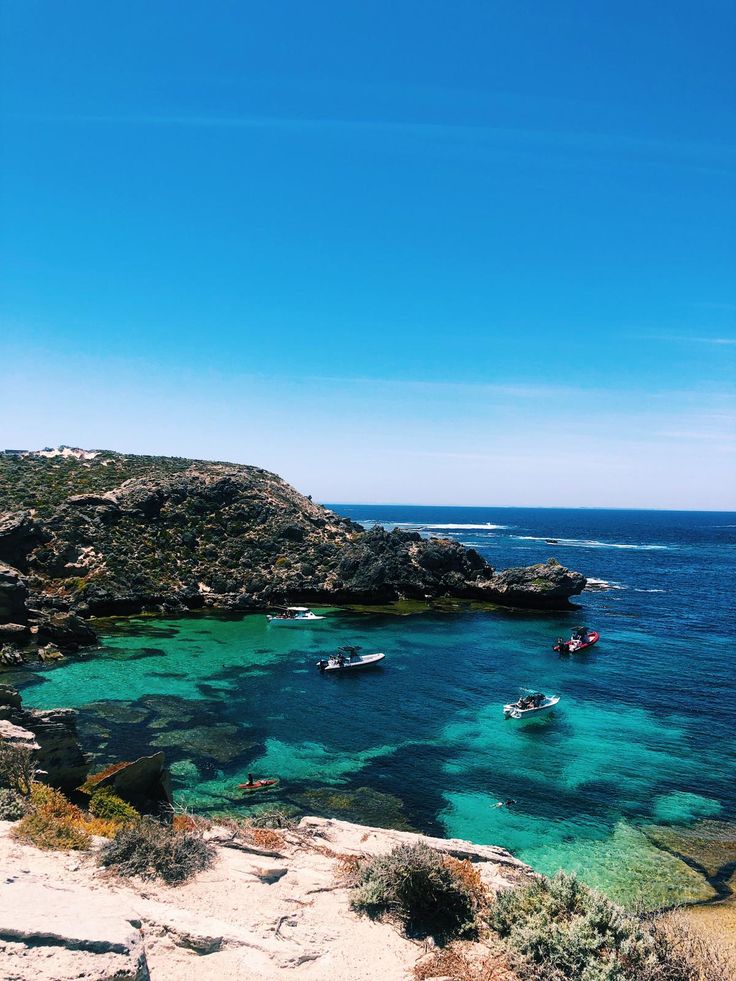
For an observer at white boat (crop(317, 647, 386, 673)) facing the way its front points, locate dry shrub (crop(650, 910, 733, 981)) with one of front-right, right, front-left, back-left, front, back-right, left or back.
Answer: right

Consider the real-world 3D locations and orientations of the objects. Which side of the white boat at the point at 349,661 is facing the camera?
right

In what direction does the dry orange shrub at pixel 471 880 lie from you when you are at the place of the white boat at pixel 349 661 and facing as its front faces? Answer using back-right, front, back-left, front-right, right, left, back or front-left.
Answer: right

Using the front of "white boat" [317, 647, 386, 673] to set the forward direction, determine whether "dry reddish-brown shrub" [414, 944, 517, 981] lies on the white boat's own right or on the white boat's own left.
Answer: on the white boat's own right

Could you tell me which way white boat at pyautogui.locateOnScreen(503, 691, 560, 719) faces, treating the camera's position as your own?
facing away from the viewer and to the right of the viewer

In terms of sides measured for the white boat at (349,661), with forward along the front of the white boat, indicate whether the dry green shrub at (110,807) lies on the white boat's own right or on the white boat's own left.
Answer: on the white boat's own right

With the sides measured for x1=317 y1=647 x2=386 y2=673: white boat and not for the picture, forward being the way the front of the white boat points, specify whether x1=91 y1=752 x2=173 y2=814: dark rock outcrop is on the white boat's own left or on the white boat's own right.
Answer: on the white boat's own right

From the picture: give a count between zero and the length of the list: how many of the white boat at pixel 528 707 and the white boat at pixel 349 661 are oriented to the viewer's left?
0

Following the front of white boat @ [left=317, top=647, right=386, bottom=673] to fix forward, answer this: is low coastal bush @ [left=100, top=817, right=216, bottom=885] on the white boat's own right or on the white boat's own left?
on the white boat's own right

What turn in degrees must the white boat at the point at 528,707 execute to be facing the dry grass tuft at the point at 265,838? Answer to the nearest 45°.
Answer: approximately 135° to its right

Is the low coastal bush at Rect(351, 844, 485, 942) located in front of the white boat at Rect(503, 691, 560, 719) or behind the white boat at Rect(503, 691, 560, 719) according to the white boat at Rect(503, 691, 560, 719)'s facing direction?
behind
